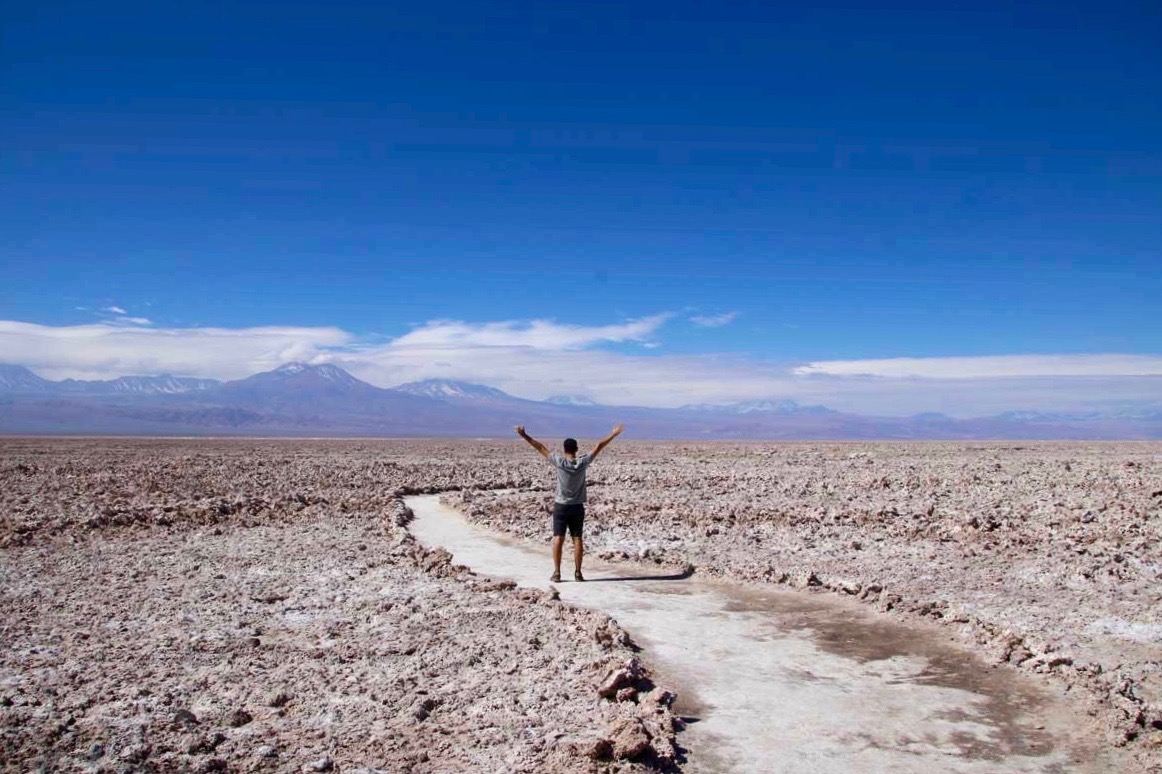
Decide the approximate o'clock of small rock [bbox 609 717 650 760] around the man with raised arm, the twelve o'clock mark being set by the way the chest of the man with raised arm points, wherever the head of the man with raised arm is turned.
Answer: The small rock is roughly at 6 o'clock from the man with raised arm.

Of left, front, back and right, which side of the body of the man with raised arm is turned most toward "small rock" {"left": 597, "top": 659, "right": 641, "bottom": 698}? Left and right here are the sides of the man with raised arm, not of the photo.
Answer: back

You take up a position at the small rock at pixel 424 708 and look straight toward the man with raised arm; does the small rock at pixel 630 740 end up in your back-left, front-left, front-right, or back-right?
back-right

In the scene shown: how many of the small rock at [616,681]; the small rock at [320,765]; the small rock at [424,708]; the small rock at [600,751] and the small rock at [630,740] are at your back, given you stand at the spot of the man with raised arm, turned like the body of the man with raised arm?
5

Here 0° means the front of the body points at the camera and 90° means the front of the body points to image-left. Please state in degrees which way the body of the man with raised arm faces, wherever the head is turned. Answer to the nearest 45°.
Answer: approximately 180°

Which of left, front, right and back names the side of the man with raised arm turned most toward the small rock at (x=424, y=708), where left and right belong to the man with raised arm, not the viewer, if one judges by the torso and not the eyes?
back

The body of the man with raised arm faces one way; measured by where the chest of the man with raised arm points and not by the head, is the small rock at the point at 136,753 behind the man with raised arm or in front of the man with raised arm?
behind

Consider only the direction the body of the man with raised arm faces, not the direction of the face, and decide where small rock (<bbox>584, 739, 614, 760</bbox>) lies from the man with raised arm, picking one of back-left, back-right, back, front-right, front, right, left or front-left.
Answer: back

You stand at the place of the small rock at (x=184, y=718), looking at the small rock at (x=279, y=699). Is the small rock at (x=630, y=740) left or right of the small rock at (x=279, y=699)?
right

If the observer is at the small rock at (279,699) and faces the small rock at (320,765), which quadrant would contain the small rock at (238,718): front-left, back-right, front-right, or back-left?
front-right

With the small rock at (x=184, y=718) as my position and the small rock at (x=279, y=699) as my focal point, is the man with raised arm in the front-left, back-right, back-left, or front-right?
front-left

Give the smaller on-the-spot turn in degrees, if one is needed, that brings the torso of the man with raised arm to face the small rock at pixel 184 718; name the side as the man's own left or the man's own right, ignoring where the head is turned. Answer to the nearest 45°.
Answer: approximately 135° to the man's own left
